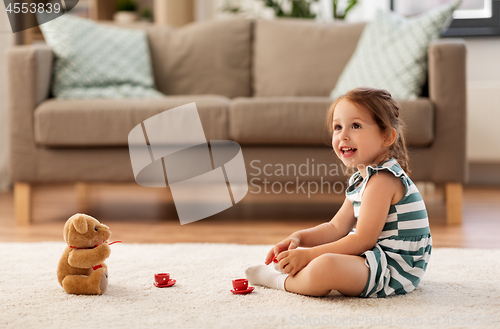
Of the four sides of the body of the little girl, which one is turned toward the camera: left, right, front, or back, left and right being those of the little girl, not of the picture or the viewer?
left

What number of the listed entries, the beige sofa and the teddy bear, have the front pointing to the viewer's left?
0

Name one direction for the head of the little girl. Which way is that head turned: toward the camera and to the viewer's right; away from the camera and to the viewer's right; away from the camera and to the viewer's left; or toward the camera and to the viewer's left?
toward the camera and to the viewer's left

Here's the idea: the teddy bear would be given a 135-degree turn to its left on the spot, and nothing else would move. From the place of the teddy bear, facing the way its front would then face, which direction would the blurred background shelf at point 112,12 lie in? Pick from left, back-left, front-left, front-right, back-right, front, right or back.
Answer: front-right

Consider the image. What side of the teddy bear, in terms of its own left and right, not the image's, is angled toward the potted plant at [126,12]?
left

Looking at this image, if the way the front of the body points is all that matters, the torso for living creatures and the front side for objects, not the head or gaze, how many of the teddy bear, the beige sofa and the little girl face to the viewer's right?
1

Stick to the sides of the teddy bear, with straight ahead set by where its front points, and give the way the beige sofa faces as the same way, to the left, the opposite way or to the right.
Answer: to the right

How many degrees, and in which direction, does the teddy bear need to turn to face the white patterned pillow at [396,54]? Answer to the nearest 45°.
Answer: approximately 45° to its left

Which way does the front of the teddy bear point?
to the viewer's right

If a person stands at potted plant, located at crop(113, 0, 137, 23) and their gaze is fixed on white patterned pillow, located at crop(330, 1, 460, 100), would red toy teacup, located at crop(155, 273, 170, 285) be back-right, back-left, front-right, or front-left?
front-right

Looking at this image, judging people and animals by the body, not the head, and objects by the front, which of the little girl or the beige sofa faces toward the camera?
the beige sofa

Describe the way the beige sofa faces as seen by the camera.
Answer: facing the viewer

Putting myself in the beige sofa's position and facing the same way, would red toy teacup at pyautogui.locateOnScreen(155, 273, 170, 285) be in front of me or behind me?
in front

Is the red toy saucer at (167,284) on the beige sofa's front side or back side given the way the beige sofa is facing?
on the front side
